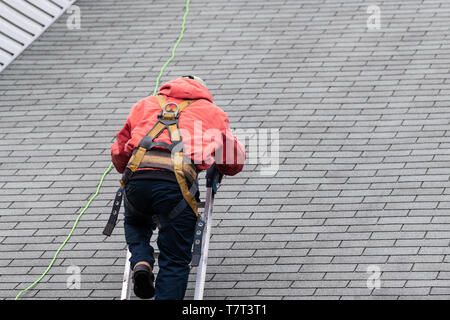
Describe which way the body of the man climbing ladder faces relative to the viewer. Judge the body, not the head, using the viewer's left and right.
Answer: facing away from the viewer
